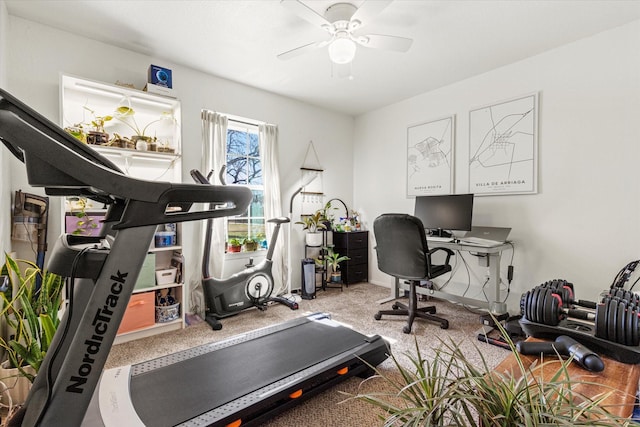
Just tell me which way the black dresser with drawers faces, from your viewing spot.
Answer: facing the viewer and to the right of the viewer

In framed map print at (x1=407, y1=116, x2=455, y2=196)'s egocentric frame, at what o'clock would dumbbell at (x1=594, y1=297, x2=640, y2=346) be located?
The dumbbell is roughly at 10 o'clock from the framed map print.

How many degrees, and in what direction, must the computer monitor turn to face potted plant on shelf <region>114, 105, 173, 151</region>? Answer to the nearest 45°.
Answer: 0° — it already faces it

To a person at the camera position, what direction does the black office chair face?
facing away from the viewer and to the right of the viewer

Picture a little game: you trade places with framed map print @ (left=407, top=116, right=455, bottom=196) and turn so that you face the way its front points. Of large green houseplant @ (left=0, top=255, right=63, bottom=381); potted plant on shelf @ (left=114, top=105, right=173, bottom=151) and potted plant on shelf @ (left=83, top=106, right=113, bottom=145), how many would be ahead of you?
3

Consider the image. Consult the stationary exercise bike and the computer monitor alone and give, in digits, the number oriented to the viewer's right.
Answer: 0

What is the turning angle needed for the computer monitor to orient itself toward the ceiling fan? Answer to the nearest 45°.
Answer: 0° — it already faces it

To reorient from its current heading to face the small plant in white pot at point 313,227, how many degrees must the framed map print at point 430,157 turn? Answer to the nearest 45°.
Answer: approximately 45° to its right

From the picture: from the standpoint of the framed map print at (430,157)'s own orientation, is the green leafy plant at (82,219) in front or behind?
in front

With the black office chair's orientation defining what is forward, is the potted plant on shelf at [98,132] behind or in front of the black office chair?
behind

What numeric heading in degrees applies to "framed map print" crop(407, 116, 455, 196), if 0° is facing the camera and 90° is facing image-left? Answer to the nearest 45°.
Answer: approximately 45°
